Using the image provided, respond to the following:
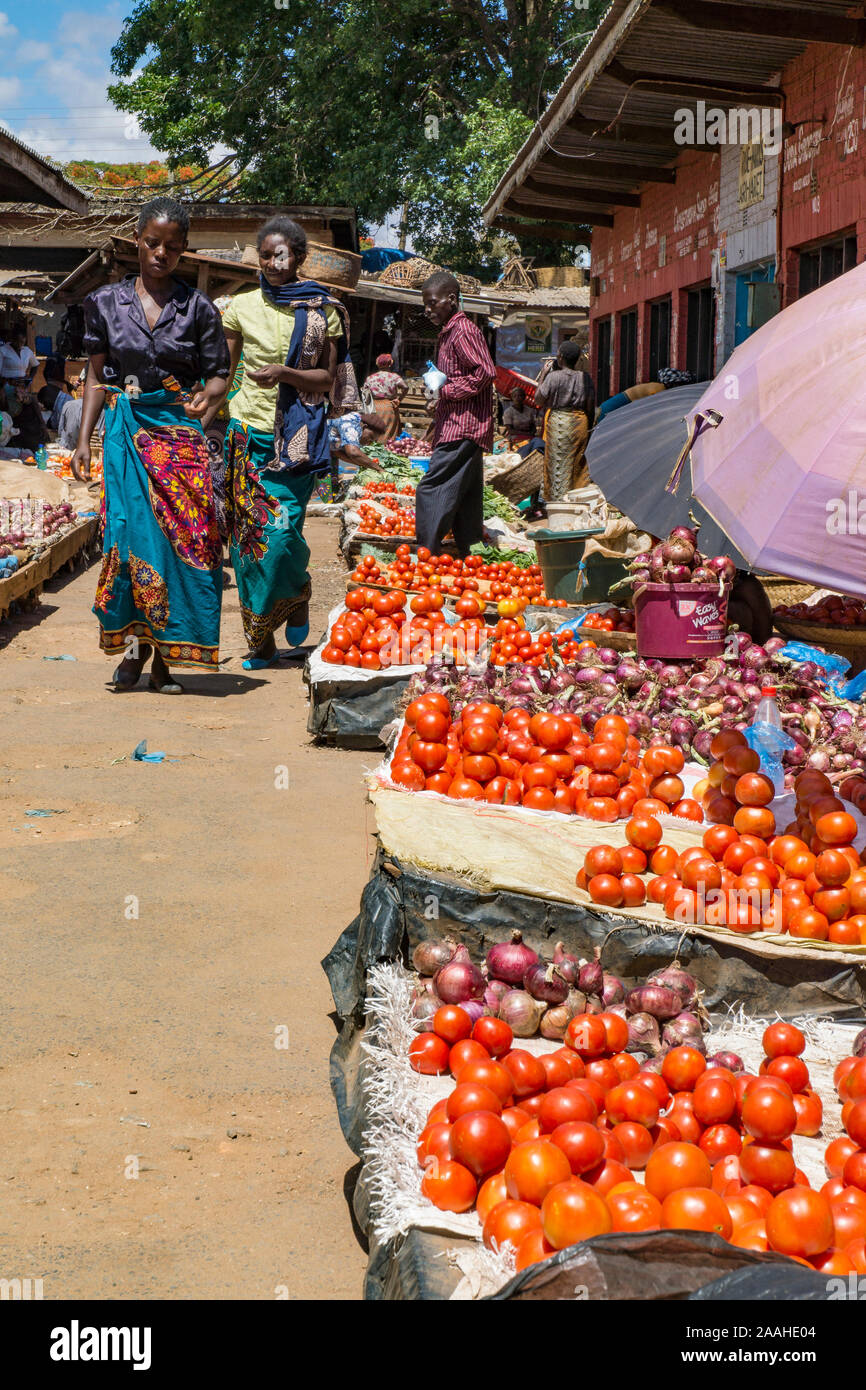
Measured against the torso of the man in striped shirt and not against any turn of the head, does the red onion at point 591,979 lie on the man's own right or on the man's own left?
on the man's own left

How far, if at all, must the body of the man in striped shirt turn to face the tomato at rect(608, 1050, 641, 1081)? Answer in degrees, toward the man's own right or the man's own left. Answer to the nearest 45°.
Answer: approximately 90° to the man's own left

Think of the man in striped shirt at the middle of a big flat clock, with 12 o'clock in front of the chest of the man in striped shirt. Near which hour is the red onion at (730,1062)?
The red onion is roughly at 9 o'clock from the man in striped shirt.

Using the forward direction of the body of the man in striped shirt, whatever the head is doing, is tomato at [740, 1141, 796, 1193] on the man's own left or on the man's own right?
on the man's own left

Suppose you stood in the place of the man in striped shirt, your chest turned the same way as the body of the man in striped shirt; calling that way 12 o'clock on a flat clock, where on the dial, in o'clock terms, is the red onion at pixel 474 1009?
The red onion is roughly at 9 o'clock from the man in striped shirt.

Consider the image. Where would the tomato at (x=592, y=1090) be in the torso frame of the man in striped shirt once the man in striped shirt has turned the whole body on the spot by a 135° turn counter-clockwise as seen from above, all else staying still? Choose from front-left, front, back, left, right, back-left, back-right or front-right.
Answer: front-right

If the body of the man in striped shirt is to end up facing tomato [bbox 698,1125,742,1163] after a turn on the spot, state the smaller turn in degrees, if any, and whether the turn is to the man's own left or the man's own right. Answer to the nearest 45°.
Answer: approximately 90° to the man's own left

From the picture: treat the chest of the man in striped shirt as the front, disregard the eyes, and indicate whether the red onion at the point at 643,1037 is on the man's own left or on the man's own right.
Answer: on the man's own left

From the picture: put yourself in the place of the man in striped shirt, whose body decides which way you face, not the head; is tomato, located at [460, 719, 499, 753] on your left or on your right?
on your left

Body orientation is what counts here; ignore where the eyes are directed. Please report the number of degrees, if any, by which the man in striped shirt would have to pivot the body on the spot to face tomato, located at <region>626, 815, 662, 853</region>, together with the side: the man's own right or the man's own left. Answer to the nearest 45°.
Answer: approximately 90° to the man's own left

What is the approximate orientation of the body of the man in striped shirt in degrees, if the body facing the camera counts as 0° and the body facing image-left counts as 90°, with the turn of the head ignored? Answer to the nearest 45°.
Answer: approximately 90°

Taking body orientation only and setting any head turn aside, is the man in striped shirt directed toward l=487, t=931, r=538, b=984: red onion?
no

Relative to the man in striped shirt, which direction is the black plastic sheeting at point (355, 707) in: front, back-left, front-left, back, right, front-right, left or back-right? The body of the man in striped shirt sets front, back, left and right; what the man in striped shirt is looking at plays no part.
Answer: left

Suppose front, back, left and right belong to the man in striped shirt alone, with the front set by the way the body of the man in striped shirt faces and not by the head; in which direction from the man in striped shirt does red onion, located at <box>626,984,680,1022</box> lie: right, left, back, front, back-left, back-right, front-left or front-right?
left

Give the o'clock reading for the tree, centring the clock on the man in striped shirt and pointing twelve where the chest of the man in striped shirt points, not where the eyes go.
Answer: The tree is roughly at 3 o'clock from the man in striped shirt.
